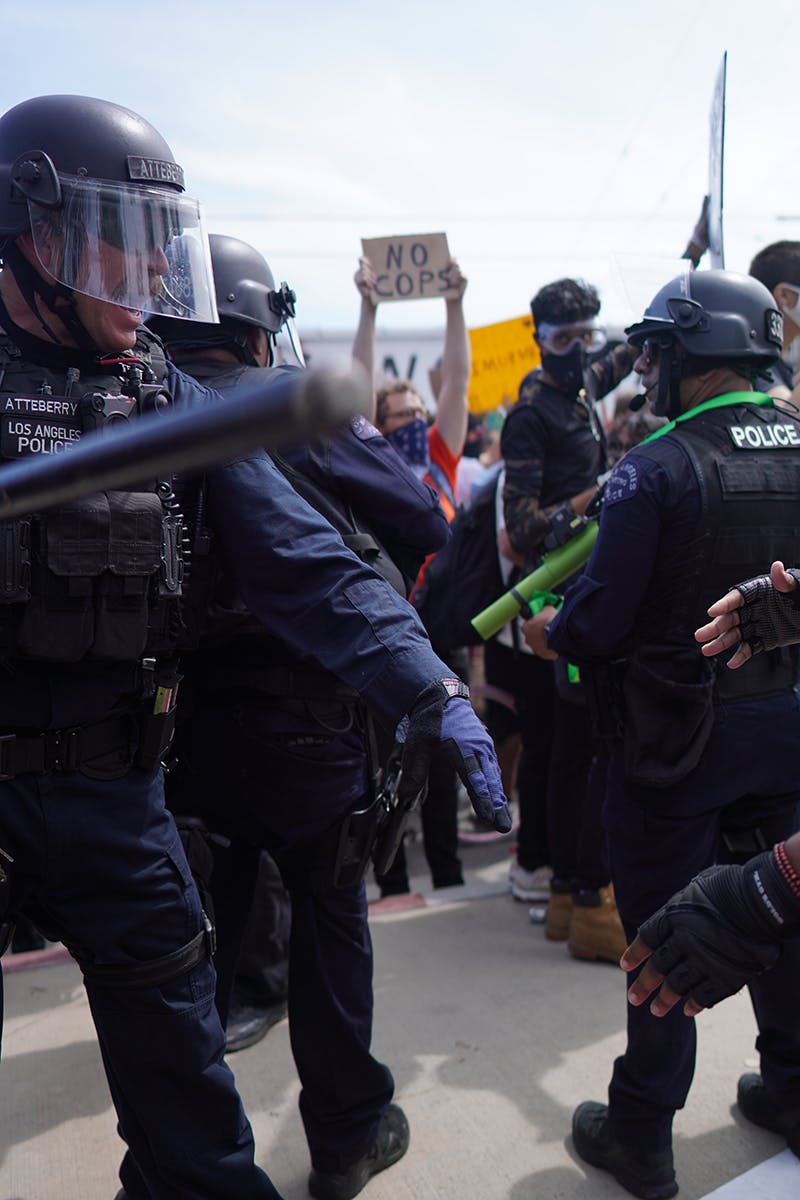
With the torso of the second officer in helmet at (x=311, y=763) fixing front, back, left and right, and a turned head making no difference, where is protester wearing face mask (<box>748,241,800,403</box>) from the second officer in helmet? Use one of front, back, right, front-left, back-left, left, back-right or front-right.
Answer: front

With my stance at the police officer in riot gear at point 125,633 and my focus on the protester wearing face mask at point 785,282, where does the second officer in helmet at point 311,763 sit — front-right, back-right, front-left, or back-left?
front-left

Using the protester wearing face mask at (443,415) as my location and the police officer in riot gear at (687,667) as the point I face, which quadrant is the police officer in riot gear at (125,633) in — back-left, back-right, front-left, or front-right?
front-right

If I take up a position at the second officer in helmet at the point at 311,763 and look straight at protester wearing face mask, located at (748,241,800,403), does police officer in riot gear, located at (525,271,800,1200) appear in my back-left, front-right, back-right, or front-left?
front-right

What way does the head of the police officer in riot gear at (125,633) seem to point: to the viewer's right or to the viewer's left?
to the viewer's right

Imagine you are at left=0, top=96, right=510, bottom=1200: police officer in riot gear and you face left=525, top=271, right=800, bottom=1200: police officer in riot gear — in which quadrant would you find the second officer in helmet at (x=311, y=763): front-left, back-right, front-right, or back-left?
front-left

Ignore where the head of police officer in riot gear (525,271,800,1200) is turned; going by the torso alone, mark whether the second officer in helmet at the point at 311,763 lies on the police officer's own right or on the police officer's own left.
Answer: on the police officer's own left

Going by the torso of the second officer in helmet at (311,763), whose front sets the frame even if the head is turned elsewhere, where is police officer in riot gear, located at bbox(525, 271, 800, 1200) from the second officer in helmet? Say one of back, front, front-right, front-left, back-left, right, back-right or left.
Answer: front-right

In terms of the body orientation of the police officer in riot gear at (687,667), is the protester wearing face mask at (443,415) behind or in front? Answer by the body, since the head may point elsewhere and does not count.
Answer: in front

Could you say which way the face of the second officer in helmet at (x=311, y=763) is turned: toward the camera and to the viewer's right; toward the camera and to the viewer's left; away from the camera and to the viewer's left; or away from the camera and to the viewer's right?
away from the camera and to the viewer's right

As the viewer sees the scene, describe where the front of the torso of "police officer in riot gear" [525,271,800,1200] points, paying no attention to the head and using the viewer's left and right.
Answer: facing away from the viewer and to the left of the viewer

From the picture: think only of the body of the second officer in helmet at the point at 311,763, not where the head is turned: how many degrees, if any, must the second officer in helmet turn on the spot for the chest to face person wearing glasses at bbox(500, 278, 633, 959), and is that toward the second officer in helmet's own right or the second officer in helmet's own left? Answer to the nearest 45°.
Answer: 0° — they already face them

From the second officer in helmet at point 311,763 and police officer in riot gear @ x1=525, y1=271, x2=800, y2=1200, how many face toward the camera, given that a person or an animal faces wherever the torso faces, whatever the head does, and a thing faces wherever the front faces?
0

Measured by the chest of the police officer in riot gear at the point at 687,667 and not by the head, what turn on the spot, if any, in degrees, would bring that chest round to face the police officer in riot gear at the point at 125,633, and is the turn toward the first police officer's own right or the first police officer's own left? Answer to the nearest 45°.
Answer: approximately 90° to the first police officer's own left

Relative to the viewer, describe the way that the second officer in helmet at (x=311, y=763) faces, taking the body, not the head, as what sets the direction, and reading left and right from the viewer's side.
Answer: facing away from the viewer and to the right of the viewer
